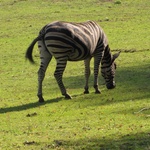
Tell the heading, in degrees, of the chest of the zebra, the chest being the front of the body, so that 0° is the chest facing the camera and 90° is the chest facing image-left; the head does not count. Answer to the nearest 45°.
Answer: approximately 225°
